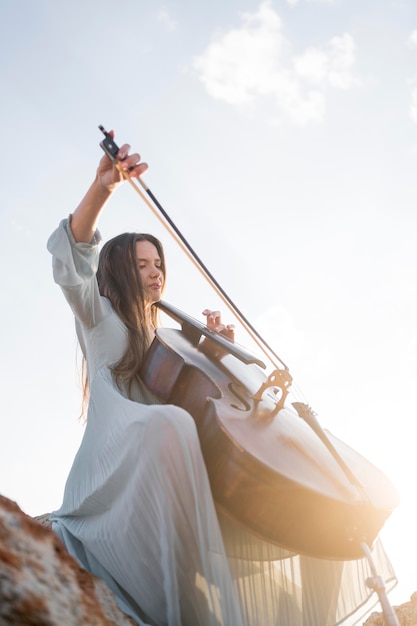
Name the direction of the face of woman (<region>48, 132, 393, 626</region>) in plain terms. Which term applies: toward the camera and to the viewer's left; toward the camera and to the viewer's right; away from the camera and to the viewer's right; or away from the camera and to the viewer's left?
toward the camera and to the viewer's right

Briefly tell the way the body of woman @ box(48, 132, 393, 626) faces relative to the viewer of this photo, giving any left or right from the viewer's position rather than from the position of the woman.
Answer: facing to the right of the viewer
